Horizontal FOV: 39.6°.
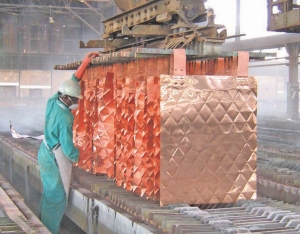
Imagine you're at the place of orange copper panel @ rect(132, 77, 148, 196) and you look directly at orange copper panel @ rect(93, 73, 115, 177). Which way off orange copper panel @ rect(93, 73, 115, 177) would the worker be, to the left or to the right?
left

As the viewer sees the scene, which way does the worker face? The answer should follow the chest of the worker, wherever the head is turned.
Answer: to the viewer's right

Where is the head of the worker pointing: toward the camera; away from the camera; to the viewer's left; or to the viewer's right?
to the viewer's right

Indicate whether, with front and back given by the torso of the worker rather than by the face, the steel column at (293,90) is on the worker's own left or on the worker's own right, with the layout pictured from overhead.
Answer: on the worker's own left

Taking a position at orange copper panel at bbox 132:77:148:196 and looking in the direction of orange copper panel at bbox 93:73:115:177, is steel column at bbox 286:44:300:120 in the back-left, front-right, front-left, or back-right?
front-right

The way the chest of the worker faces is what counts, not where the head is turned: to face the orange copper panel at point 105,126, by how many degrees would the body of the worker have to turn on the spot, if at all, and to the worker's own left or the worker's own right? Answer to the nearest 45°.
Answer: approximately 45° to the worker's own left

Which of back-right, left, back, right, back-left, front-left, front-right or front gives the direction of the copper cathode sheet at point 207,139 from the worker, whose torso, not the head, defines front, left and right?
front-right

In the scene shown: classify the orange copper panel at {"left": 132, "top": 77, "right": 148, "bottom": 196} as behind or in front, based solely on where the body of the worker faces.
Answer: in front
